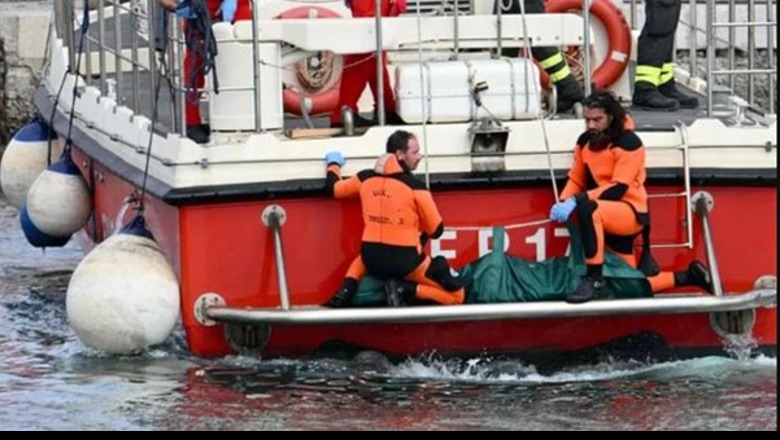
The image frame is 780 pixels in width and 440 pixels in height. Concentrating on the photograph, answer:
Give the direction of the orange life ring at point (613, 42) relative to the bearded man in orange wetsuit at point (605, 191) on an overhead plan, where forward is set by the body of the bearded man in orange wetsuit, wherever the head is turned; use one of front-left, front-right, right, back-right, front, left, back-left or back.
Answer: back-right

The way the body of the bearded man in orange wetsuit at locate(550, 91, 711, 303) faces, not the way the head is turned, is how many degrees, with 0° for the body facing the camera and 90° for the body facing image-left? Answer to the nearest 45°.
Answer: approximately 45°

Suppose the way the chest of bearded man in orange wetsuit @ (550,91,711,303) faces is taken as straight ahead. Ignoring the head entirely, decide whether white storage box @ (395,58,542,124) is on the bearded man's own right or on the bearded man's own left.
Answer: on the bearded man's own right

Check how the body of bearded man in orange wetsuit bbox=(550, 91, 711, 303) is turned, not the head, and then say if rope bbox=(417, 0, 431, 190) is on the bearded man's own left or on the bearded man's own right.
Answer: on the bearded man's own right

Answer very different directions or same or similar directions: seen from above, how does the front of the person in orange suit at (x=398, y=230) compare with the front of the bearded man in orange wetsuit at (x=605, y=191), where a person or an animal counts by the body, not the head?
very different directions

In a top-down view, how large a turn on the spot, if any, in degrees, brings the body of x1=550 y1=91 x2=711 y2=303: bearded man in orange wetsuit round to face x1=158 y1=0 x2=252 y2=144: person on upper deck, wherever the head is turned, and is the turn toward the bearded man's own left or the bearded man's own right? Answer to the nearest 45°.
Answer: approximately 45° to the bearded man's own right

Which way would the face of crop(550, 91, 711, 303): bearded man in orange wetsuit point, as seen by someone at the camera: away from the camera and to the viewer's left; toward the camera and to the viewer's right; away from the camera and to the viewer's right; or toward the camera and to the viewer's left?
toward the camera and to the viewer's left

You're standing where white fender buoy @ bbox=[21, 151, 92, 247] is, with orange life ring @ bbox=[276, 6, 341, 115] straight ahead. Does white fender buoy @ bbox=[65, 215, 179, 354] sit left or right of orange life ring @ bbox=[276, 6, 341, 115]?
right

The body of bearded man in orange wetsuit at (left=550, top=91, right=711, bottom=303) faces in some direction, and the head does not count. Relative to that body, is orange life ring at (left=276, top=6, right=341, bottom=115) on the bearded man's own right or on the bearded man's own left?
on the bearded man's own right
